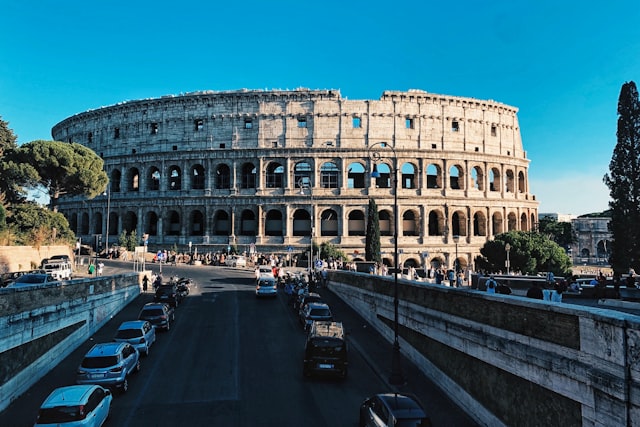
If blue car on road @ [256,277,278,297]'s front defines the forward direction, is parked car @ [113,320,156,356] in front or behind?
behind

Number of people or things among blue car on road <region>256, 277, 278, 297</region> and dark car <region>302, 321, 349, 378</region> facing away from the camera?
2

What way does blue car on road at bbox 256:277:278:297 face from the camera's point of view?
away from the camera

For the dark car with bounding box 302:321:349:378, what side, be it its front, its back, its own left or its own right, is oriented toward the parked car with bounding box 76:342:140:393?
left

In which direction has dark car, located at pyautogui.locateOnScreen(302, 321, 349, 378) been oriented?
away from the camera
